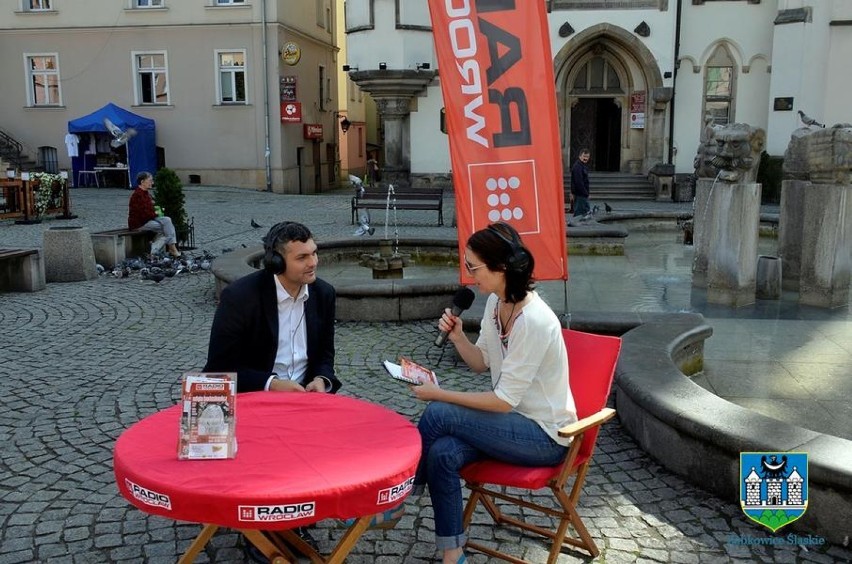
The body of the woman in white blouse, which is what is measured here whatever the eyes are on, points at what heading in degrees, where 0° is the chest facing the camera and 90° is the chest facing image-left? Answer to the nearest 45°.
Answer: approximately 90°

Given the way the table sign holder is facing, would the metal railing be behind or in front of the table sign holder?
behind

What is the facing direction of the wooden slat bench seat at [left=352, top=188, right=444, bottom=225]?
toward the camera

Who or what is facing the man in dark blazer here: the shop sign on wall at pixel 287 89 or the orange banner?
the shop sign on wall

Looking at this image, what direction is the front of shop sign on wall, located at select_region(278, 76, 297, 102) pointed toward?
toward the camera

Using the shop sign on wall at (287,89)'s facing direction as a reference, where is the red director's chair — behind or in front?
in front

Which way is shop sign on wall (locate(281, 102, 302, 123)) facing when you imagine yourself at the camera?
facing the viewer

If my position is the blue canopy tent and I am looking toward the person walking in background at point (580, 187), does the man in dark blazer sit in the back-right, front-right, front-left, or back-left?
front-right

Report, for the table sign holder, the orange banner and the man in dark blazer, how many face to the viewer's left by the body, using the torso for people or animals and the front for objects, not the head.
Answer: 0

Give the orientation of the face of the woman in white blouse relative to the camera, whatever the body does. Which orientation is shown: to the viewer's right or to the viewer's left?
to the viewer's left

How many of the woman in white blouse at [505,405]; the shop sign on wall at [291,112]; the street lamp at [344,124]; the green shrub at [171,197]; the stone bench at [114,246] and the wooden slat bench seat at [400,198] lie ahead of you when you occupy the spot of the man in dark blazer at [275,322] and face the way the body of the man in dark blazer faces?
1

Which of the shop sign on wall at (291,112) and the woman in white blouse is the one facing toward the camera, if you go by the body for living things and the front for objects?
the shop sign on wall

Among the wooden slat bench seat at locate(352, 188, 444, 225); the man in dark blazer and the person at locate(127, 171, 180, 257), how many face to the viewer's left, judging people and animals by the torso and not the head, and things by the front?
0

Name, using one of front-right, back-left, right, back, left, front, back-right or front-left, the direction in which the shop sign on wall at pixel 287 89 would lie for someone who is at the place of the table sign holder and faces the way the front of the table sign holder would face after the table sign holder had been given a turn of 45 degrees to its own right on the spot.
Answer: back-right
